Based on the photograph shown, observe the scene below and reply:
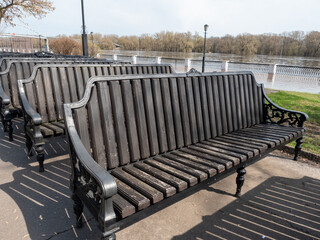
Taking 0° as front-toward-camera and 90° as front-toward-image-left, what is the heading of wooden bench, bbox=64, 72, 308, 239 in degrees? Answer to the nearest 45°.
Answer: approximately 315°

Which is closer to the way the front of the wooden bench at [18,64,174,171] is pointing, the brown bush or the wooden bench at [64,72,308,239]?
the wooden bench

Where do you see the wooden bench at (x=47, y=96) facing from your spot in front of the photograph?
facing the viewer and to the right of the viewer

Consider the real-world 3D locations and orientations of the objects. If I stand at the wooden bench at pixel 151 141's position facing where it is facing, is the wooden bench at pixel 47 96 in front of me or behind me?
behind

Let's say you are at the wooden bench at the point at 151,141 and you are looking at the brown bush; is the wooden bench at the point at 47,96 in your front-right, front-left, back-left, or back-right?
front-left

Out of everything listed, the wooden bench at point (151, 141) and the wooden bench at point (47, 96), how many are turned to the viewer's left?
0

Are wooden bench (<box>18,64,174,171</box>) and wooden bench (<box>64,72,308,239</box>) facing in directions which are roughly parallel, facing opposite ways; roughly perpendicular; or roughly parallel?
roughly parallel

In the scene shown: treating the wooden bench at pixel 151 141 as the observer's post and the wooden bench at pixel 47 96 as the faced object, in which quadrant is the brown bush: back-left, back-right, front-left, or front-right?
front-right

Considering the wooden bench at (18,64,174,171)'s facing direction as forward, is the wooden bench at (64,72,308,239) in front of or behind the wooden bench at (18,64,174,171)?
in front

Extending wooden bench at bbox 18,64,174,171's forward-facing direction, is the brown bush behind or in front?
behind

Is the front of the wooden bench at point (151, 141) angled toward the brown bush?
no
